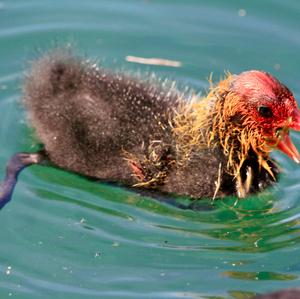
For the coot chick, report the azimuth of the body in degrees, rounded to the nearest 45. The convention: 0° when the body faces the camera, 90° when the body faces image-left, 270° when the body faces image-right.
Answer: approximately 270°
